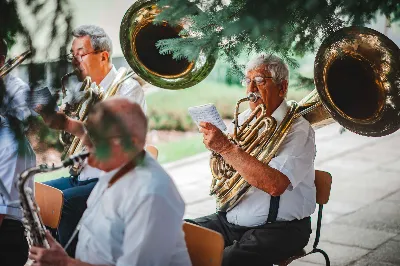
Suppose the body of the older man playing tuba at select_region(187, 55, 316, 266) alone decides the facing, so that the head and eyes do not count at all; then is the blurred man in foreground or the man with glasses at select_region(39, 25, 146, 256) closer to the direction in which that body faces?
the blurred man in foreground

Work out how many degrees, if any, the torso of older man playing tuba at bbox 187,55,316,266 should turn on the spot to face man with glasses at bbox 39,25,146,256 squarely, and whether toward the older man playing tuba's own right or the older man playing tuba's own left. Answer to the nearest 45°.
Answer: approximately 90° to the older man playing tuba's own right

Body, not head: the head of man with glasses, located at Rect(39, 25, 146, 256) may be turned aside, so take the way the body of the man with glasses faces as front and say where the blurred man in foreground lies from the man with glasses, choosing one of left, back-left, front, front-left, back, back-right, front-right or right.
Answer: front-left

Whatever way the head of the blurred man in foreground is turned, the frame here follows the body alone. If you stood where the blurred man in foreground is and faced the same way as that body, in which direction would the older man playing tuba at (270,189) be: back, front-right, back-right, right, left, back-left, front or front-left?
back-right

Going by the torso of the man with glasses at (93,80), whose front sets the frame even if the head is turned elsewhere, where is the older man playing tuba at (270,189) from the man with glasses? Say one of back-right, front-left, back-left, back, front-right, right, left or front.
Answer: left

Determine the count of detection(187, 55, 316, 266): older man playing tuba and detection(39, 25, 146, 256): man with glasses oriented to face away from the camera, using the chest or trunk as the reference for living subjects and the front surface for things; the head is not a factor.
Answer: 0

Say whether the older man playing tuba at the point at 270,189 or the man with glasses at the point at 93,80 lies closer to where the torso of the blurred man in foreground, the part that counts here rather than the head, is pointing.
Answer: the man with glasses

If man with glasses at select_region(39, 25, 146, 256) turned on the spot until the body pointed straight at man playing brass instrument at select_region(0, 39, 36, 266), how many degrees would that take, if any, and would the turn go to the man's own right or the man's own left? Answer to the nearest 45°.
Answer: approximately 45° to the man's own left

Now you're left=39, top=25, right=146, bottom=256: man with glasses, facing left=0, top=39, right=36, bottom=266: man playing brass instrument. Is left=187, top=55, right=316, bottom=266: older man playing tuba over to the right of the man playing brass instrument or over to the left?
left

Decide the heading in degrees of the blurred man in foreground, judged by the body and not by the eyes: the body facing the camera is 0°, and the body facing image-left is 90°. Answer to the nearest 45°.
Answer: approximately 90°

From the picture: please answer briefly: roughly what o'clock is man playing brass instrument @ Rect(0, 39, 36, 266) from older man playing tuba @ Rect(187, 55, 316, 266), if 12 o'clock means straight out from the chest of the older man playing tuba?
The man playing brass instrument is roughly at 1 o'clock from the older man playing tuba.

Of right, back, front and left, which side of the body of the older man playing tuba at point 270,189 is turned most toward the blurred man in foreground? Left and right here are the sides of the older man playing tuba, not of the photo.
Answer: front
